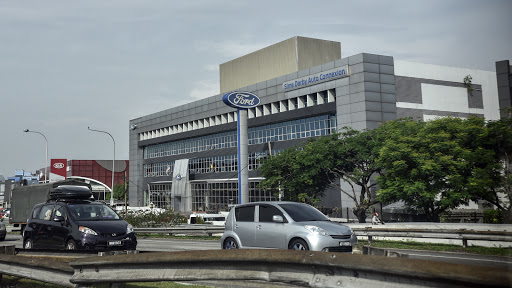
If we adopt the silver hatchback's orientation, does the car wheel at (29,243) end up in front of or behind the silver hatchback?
behind

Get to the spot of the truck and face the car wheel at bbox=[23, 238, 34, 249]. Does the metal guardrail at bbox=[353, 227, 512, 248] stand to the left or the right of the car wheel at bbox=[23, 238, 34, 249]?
left

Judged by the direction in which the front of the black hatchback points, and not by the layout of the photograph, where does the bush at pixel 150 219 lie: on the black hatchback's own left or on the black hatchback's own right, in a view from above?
on the black hatchback's own left

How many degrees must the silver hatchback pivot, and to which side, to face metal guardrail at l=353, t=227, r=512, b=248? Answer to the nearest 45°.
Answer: approximately 90° to its left

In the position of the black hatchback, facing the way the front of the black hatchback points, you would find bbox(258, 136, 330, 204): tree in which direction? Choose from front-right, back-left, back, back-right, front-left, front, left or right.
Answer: left

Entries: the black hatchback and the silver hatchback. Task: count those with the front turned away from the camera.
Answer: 0

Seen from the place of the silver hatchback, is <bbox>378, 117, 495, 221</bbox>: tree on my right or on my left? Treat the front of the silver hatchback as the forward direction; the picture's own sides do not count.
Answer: on my left

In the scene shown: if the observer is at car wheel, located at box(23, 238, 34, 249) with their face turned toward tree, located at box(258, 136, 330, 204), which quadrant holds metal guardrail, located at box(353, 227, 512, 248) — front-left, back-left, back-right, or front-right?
front-right

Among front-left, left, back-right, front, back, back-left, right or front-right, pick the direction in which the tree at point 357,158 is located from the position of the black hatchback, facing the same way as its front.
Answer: left

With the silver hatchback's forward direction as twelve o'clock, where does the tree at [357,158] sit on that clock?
The tree is roughly at 8 o'clock from the silver hatchback.

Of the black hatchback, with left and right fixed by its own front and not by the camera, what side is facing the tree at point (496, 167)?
left

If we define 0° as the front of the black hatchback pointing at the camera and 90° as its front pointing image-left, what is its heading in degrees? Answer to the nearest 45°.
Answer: approximately 315°

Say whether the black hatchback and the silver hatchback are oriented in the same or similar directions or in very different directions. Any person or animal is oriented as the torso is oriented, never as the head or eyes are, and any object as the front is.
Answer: same or similar directions

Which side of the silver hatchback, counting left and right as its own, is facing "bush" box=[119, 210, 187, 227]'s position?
back

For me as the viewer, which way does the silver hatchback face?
facing the viewer and to the right of the viewer

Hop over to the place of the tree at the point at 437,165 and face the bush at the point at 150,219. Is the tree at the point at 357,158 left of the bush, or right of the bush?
right
